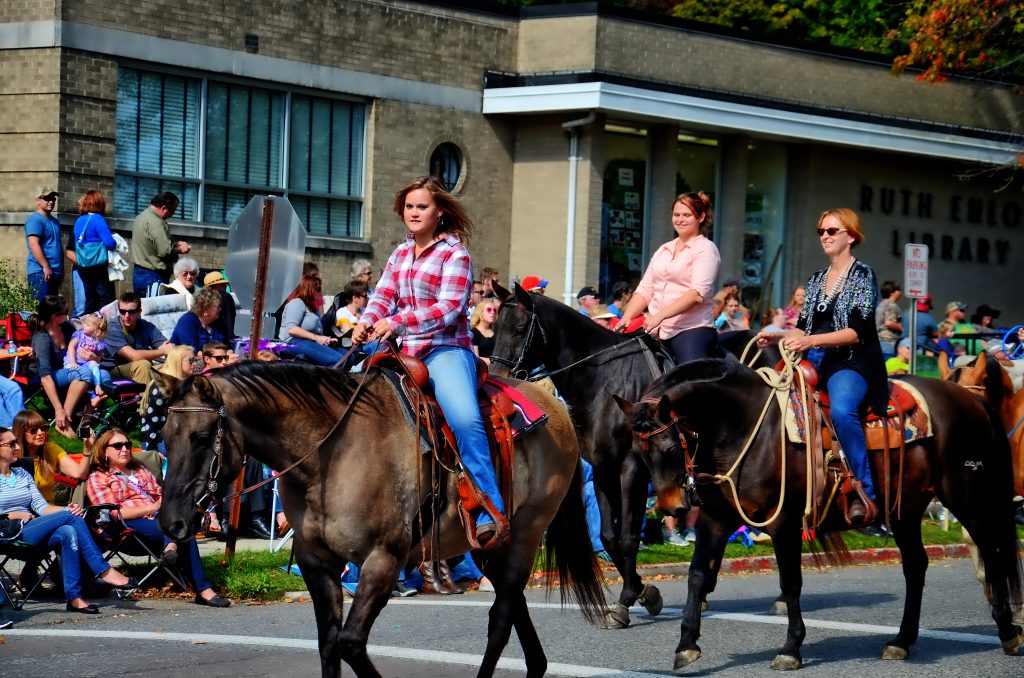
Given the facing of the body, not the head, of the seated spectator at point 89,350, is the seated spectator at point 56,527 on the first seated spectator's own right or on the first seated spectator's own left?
on the first seated spectator's own right

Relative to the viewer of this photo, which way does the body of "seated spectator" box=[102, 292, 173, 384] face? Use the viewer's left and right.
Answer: facing the viewer and to the right of the viewer

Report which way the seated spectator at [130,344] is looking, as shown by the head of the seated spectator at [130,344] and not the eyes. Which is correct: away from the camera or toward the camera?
toward the camera

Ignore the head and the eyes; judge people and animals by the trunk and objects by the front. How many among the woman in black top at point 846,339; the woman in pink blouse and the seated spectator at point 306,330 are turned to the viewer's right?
1

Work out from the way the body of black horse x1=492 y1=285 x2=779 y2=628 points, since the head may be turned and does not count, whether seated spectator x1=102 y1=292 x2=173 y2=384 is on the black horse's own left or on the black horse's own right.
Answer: on the black horse's own right

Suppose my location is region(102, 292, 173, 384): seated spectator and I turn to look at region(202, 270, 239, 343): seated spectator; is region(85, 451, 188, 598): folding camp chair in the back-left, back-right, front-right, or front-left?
back-right

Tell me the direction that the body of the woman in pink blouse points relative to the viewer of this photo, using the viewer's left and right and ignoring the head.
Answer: facing the viewer and to the left of the viewer

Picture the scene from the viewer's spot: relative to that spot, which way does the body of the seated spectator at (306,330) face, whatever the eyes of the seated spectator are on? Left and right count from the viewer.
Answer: facing to the right of the viewer

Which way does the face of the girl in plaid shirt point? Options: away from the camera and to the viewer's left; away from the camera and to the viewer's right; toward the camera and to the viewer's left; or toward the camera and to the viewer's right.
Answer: toward the camera and to the viewer's left

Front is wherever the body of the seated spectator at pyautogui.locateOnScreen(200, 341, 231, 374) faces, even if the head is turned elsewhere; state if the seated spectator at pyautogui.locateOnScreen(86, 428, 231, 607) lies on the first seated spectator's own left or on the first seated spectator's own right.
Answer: on the first seated spectator's own right

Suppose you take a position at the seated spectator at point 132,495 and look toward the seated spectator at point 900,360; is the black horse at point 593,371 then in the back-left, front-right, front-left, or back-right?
front-right

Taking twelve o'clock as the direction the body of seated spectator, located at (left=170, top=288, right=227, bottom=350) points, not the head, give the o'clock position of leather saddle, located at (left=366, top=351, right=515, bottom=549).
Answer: The leather saddle is roughly at 1 o'clock from the seated spectator.

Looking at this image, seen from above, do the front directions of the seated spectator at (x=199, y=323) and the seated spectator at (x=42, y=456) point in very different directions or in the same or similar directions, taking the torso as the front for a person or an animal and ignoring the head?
same or similar directions
